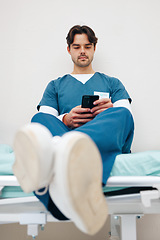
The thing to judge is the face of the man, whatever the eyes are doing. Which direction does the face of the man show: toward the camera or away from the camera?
toward the camera

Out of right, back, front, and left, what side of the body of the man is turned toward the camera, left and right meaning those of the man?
front
